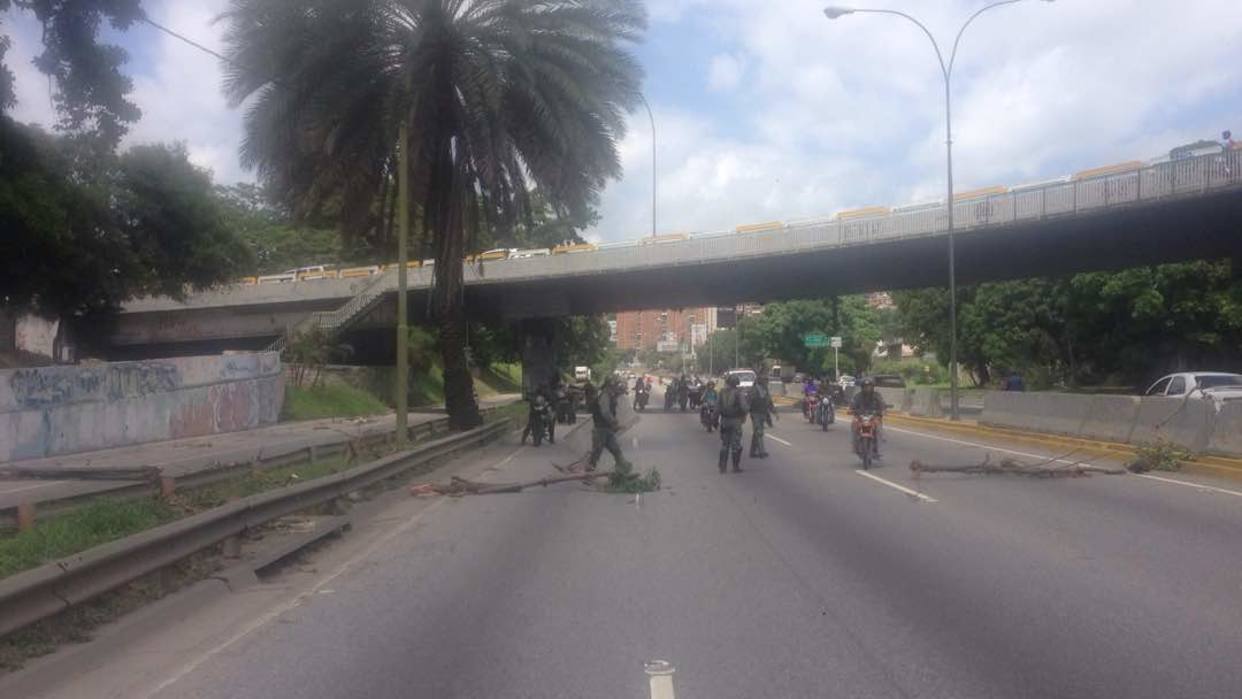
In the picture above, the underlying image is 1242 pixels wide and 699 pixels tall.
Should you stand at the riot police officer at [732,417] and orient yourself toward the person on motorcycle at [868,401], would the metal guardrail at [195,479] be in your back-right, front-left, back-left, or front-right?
back-right

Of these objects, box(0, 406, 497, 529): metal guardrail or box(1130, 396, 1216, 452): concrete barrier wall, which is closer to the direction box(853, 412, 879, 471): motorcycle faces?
the metal guardrail

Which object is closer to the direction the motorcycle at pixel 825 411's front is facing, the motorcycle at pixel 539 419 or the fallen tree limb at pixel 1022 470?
the fallen tree limb

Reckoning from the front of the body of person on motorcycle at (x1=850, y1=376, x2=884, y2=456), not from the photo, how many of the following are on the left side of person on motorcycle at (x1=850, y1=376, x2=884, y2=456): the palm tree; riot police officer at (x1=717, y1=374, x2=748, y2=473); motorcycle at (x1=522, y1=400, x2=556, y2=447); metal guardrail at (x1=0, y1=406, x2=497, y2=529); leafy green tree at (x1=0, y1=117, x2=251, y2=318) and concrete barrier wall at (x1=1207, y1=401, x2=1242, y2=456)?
1

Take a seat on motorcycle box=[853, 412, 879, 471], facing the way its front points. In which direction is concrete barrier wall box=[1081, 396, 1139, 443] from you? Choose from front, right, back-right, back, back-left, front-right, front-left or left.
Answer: back-left

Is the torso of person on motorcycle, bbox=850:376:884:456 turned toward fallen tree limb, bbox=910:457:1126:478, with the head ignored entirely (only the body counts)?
no

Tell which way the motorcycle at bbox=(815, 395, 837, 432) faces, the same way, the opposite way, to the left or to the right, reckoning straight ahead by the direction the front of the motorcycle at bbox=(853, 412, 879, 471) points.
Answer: the same way

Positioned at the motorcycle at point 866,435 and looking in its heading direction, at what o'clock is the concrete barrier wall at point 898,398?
The concrete barrier wall is roughly at 6 o'clock from the motorcycle.

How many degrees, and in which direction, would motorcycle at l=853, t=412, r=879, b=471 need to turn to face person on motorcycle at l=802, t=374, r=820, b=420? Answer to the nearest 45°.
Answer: approximately 180°

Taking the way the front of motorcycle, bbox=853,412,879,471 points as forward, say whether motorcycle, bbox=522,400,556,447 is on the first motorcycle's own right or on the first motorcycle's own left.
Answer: on the first motorcycle's own right

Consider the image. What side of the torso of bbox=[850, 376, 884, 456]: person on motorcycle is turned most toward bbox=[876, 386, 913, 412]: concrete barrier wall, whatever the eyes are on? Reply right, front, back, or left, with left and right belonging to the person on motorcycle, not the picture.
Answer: back

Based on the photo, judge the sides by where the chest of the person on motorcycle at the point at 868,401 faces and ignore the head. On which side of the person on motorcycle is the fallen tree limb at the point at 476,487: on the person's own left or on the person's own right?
on the person's own right

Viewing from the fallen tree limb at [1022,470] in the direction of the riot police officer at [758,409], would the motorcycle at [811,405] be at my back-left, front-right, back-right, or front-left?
front-right

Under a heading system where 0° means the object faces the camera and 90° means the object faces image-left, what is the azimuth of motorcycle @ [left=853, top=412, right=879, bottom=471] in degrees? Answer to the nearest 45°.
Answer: approximately 0°

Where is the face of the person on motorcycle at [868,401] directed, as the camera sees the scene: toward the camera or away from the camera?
toward the camera

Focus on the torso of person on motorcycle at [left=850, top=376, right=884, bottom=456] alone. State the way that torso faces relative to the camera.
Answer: toward the camera

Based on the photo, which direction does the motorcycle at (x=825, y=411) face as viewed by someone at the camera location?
facing the viewer

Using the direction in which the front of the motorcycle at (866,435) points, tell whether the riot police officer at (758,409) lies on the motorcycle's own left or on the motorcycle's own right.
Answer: on the motorcycle's own right

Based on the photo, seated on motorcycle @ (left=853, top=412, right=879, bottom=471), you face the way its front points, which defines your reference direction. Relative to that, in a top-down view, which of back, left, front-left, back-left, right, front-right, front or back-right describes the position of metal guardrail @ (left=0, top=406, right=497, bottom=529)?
front-right
